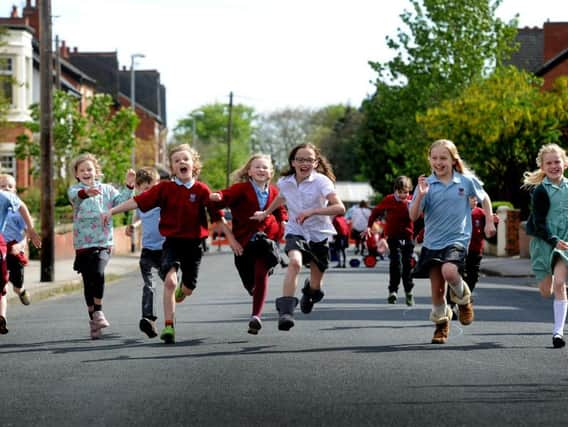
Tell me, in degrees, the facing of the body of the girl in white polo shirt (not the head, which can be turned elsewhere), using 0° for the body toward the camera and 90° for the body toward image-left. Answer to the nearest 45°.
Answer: approximately 0°

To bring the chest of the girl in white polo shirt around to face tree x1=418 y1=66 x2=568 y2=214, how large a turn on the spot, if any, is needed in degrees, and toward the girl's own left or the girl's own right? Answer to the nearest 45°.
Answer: approximately 180°

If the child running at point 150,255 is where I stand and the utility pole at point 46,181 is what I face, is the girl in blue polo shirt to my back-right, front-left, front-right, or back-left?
back-right

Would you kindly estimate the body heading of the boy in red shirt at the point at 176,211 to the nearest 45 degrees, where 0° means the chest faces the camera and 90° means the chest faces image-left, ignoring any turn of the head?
approximately 0°

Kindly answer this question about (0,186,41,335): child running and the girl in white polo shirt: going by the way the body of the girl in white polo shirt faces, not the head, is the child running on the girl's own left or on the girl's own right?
on the girl's own right

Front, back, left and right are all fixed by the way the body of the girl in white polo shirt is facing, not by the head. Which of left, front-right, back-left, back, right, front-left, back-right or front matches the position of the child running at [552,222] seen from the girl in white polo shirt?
left

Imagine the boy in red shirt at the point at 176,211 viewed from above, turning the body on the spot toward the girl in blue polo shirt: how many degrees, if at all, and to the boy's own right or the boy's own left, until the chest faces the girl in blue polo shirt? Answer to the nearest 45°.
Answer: approximately 90° to the boy's own left

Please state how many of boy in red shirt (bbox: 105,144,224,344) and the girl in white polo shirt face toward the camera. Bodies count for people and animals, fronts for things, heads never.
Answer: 2
